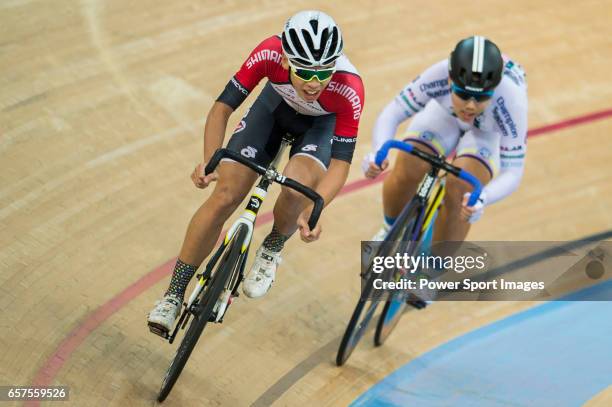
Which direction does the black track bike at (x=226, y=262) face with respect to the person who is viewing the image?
facing the viewer

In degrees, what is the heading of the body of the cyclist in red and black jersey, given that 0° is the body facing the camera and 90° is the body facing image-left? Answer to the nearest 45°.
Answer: approximately 0°

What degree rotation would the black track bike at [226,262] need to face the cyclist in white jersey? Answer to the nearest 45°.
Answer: approximately 135° to its left

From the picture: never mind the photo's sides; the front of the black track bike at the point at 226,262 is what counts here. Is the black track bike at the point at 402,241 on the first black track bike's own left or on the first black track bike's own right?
on the first black track bike's own left

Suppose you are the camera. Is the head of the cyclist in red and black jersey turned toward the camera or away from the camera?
toward the camera
